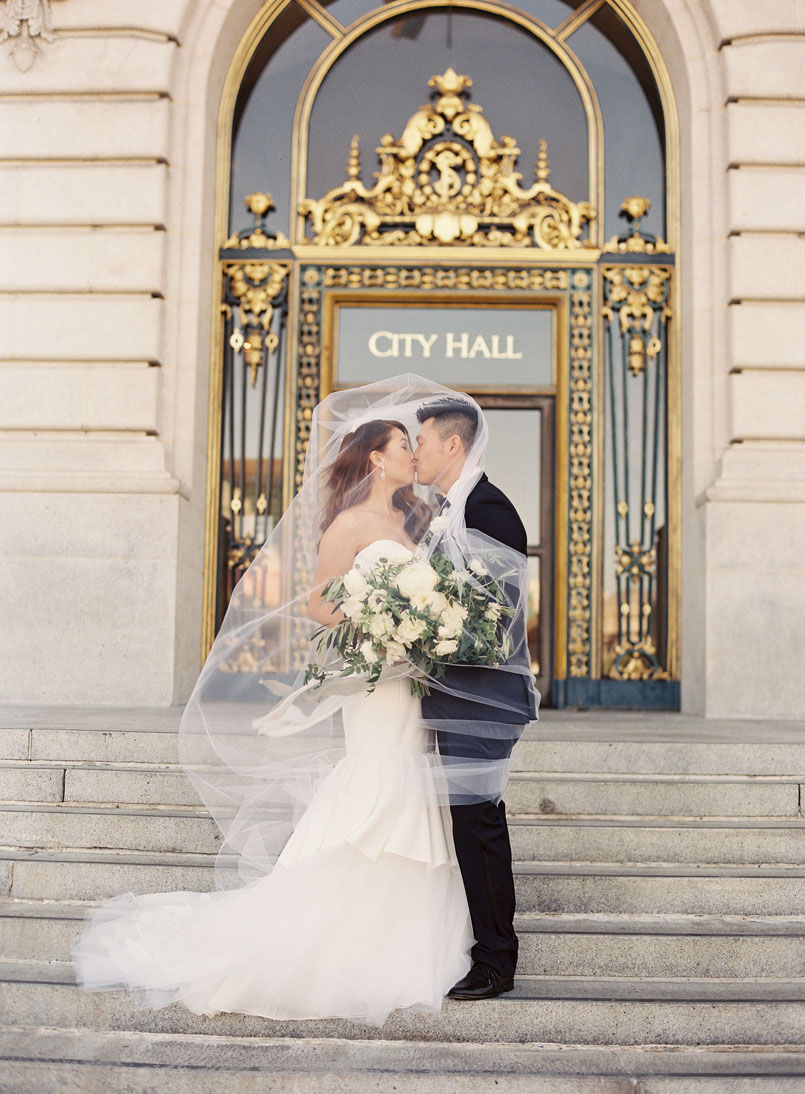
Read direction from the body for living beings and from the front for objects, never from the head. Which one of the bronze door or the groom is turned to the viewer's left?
the groom

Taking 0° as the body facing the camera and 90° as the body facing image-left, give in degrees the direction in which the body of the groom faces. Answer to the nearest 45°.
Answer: approximately 90°

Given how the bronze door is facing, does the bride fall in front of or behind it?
in front

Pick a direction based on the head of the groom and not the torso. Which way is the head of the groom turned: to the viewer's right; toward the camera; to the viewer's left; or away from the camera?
to the viewer's left

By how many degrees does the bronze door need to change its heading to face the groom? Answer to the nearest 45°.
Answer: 0° — it already faces them

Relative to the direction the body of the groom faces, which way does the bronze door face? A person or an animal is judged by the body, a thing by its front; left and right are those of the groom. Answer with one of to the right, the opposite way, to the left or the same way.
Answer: to the left

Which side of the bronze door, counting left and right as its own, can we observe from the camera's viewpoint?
front

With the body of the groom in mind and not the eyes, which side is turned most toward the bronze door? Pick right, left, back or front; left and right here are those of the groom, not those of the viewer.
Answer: right

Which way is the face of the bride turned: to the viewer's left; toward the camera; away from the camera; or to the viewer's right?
to the viewer's right

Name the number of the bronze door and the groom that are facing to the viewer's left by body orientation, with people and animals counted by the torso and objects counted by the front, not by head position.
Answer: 1
